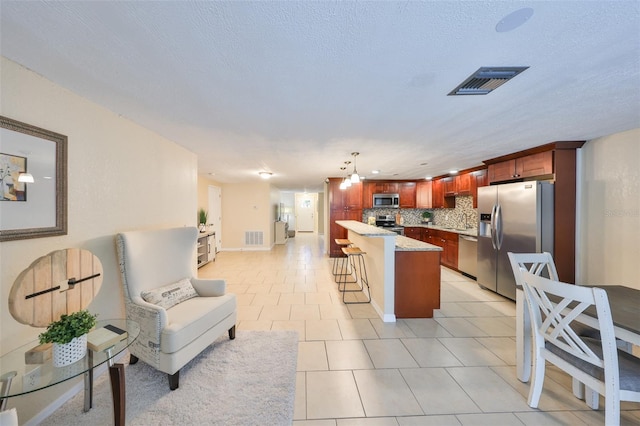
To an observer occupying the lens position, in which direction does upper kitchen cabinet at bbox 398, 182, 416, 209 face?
facing the viewer

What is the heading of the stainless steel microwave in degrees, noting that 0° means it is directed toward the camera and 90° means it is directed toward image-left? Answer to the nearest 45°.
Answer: approximately 0°

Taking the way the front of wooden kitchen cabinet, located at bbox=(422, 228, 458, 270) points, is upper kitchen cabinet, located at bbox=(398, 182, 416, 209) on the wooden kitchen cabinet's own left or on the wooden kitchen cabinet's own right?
on the wooden kitchen cabinet's own right

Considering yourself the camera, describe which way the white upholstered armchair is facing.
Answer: facing the viewer and to the right of the viewer

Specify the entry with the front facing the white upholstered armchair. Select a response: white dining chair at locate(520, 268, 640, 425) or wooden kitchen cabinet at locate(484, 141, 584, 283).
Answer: the wooden kitchen cabinet

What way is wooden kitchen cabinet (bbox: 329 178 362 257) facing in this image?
toward the camera

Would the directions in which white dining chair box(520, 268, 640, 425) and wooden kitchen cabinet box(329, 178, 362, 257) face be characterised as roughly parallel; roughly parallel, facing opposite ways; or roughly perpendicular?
roughly perpendicular

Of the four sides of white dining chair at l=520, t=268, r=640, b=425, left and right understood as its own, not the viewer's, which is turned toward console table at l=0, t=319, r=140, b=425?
back

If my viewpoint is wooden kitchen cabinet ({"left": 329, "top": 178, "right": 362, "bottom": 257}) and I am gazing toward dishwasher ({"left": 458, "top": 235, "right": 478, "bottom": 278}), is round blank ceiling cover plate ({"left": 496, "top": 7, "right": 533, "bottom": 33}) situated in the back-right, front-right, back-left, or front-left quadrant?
front-right

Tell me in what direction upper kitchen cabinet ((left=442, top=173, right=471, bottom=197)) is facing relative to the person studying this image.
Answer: facing the viewer and to the left of the viewer

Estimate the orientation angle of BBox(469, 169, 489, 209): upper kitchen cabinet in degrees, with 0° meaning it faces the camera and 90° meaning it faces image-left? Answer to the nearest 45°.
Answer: approximately 45°
